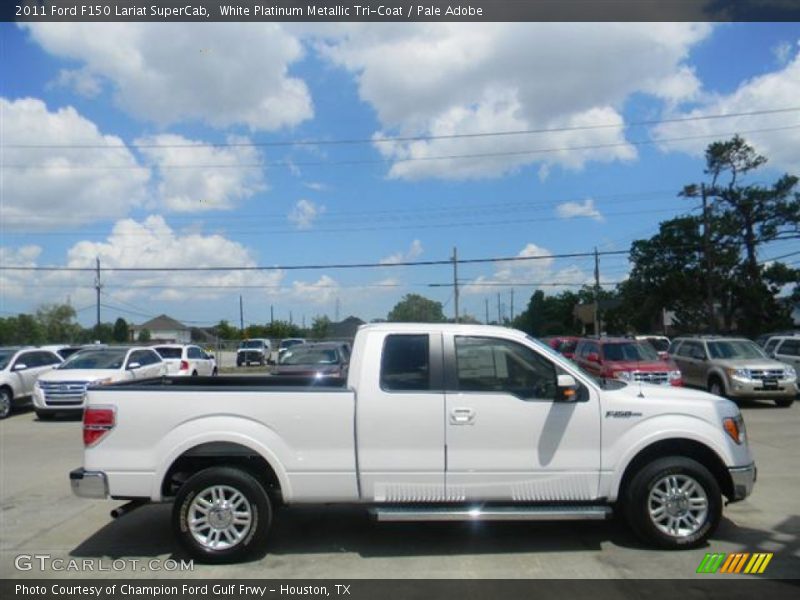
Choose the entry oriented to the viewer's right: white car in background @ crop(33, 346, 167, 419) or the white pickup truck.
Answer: the white pickup truck

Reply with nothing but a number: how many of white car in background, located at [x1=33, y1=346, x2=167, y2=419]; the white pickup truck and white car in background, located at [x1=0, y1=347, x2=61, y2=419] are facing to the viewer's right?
1

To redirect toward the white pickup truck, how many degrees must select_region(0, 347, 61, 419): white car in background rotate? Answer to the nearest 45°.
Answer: approximately 45° to its left

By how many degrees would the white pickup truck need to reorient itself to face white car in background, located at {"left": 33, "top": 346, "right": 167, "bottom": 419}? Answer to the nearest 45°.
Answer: approximately 135° to its left

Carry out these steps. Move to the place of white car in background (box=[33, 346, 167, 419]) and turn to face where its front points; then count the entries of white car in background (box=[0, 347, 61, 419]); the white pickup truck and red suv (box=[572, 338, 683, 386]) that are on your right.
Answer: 1

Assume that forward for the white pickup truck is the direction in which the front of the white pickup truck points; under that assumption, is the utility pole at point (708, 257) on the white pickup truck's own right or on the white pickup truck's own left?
on the white pickup truck's own left

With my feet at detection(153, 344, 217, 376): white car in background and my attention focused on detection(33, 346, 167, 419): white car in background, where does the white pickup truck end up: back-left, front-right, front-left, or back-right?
front-left

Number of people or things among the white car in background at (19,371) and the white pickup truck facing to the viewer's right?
1

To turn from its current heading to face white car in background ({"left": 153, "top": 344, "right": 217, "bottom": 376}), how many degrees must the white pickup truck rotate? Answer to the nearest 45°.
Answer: approximately 90° to its left

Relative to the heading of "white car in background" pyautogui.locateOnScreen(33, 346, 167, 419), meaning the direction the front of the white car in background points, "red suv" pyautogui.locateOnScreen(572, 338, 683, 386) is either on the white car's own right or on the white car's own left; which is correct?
on the white car's own left

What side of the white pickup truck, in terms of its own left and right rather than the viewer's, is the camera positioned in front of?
right

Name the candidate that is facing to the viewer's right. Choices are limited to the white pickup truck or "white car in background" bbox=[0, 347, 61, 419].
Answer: the white pickup truck

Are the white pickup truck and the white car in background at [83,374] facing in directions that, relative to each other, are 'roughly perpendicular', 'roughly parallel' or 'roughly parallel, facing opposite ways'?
roughly perpendicular

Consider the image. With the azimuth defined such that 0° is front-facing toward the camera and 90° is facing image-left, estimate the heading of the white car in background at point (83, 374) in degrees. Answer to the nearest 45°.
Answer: approximately 45°

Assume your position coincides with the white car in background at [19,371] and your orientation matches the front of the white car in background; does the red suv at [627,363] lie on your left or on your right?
on your left

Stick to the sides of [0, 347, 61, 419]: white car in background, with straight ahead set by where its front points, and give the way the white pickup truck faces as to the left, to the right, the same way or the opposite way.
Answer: to the left

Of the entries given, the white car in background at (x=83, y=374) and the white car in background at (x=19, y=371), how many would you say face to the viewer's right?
0

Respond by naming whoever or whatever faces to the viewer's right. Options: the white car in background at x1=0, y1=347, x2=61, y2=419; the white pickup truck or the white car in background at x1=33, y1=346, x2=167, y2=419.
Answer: the white pickup truck

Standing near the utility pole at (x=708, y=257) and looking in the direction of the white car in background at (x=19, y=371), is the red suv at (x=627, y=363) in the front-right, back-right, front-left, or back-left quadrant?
front-left
